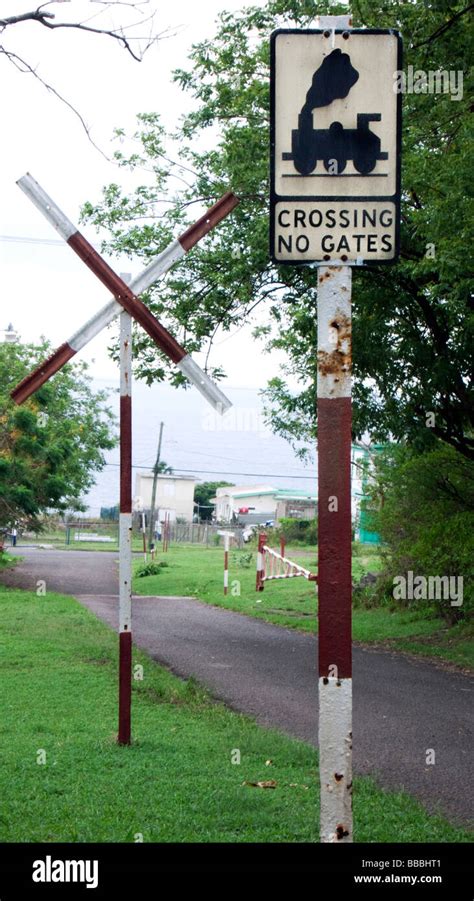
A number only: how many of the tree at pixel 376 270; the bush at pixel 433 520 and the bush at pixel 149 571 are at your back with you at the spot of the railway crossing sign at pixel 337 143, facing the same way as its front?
3

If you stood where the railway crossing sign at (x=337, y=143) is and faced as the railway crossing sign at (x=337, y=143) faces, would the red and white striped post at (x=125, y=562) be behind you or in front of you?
behind

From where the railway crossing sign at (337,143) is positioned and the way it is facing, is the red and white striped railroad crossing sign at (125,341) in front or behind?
behind

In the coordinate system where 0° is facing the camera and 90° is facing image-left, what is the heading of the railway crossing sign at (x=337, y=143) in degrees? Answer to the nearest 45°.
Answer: approximately 0°

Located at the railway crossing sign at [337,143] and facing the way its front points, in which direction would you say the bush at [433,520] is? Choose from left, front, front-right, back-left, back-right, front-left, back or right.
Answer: back

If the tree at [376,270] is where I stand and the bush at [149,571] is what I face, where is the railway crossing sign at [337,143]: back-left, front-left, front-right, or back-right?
back-left

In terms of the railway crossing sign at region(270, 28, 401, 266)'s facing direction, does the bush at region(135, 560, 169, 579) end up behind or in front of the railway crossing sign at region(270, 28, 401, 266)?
behind

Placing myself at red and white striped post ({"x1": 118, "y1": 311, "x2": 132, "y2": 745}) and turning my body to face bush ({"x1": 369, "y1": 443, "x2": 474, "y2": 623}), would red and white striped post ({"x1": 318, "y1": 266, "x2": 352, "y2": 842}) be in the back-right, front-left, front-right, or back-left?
back-right

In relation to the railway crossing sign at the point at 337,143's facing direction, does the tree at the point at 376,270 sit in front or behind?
behind
